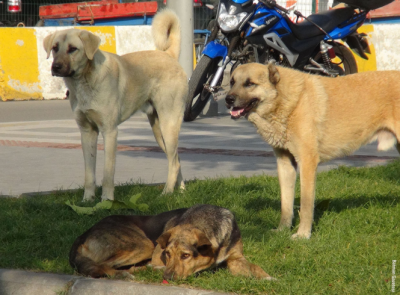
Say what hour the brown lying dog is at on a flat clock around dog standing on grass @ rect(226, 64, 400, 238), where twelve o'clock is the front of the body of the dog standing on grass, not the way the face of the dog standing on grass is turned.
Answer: The brown lying dog is roughly at 10 o'clock from the dog standing on grass.

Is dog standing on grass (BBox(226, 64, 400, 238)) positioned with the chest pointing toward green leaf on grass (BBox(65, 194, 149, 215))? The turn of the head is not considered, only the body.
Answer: yes

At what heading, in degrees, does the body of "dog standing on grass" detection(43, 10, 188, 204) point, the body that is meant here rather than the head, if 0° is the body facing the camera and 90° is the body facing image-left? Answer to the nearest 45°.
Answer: approximately 45°

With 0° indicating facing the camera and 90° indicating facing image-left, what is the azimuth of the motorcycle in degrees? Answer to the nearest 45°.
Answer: approximately 45°

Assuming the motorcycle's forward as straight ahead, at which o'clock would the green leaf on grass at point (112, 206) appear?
The green leaf on grass is roughly at 11 o'clock from the motorcycle.

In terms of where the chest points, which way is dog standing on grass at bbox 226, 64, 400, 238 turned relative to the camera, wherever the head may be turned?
to the viewer's left

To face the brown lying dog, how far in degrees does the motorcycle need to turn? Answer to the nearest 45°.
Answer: approximately 45° to its left

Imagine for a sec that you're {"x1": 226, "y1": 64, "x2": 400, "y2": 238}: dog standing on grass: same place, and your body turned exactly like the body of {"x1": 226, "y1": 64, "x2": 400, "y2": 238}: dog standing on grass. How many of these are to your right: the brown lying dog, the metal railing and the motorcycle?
2
